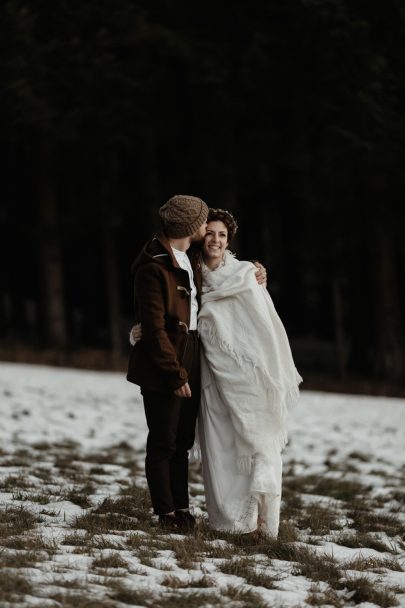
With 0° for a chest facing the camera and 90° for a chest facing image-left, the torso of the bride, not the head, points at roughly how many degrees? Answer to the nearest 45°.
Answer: approximately 45°

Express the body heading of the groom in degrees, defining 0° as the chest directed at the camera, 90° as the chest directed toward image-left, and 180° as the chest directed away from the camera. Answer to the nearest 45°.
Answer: approximately 315°

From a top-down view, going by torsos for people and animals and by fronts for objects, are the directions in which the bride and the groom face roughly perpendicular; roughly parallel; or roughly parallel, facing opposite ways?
roughly perpendicular
